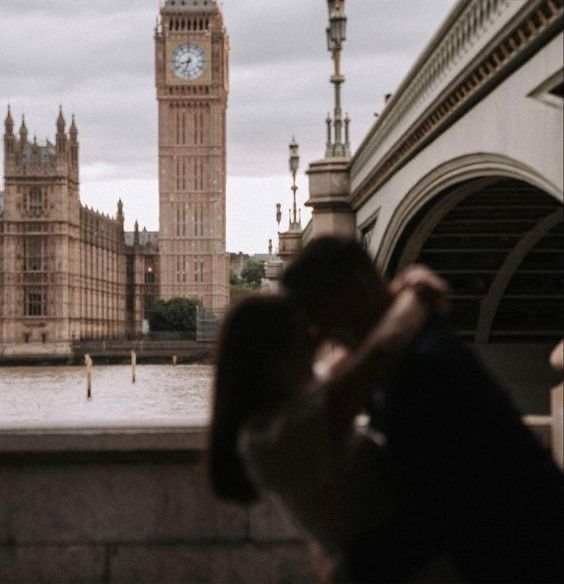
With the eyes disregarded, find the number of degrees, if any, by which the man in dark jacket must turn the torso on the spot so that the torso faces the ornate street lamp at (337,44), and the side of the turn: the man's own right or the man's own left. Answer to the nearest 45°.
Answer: approximately 90° to the man's own right

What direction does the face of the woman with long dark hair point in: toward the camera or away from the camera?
away from the camera

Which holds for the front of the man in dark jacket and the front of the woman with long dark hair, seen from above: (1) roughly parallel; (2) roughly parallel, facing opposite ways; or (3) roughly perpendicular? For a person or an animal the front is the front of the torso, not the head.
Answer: roughly parallel, facing opposite ways

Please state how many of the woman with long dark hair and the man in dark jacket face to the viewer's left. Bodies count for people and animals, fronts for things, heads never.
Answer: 1

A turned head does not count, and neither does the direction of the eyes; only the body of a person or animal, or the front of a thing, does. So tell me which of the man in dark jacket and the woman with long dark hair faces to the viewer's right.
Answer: the woman with long dark hair

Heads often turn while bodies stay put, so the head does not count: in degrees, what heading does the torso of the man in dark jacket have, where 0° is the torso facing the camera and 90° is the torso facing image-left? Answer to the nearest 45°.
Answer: approximately 90°

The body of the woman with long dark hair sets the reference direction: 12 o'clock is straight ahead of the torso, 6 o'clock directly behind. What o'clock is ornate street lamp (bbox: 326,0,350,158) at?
The ornate street lamp is roughly at 9 o'clock from the woman with long dark hair.

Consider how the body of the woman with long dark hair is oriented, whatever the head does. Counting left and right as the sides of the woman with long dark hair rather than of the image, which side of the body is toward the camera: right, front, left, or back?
right
